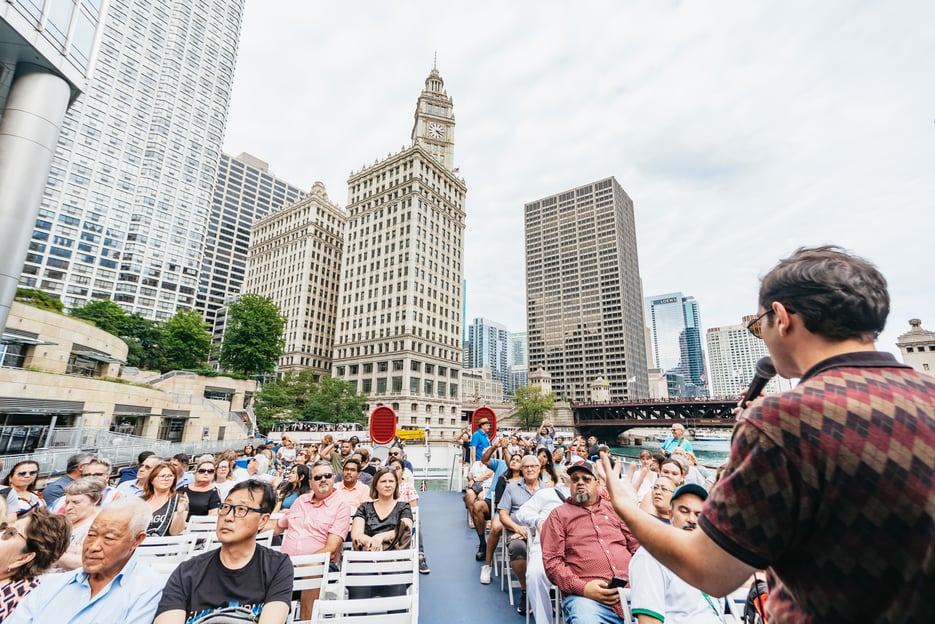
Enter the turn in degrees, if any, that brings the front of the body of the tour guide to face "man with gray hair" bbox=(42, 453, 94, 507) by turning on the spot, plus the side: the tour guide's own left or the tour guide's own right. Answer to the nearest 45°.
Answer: approximately 45° to the tour guide's own left

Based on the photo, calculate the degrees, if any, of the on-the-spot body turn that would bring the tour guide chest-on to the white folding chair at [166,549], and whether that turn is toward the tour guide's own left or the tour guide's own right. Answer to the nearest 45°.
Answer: approximately 45° to the tour guide's own left

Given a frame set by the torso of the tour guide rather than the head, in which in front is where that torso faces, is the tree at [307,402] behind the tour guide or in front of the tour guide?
in front

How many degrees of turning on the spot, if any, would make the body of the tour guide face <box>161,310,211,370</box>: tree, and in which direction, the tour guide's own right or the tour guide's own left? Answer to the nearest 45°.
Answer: approximately 45° to the tour guide's own left

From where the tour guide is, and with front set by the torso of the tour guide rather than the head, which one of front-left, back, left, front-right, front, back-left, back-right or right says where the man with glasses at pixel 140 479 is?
front-left

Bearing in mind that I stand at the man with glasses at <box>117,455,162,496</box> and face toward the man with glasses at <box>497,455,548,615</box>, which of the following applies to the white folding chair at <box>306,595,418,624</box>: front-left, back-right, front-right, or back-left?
front-right

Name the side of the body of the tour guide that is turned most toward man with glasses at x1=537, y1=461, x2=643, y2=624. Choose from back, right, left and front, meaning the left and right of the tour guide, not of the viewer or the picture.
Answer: front

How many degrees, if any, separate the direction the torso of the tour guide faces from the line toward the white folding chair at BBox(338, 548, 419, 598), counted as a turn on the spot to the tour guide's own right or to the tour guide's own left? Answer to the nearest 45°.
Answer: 0° — they already face it

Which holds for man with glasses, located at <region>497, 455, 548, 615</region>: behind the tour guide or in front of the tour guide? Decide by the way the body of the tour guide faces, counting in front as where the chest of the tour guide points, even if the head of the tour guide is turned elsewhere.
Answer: in front

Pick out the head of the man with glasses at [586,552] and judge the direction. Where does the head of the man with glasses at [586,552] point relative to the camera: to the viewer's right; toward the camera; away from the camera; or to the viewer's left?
toward the camera

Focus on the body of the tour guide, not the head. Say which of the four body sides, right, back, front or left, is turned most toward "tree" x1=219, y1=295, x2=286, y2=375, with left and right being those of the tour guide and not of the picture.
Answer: front

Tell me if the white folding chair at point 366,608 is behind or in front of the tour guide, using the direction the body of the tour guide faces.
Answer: in front

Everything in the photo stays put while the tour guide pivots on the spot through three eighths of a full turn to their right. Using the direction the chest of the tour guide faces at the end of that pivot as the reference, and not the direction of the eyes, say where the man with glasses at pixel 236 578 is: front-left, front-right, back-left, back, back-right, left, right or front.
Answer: back

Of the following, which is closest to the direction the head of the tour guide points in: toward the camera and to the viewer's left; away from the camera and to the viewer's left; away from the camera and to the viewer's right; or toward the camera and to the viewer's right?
away from the camera and to the viewer's left

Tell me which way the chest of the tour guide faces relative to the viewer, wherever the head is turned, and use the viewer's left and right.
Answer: facing away from the viewer and to the left of the viewer
